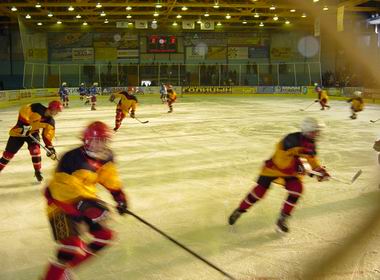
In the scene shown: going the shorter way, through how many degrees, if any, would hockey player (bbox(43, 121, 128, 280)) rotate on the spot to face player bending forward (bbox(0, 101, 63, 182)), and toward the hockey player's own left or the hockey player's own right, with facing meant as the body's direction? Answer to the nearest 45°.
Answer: approximately 135° to the hockey player's own left

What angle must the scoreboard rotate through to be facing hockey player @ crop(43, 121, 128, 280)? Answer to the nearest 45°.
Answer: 0° — it already faces them

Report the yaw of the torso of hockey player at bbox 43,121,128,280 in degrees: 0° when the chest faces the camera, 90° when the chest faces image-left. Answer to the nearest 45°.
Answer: approximately 315°

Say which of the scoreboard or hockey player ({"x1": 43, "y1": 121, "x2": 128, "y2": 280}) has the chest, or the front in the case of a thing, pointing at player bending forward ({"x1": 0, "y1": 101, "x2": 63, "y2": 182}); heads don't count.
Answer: the scoreboard

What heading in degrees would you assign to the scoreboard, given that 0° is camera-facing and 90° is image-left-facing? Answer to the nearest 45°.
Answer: approximately 0°

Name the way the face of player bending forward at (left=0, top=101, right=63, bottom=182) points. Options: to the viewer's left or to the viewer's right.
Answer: to the viewer's right

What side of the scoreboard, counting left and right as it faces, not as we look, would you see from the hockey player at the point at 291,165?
front

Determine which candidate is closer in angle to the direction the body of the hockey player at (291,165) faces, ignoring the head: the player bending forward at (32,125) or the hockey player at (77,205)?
the hockey player
